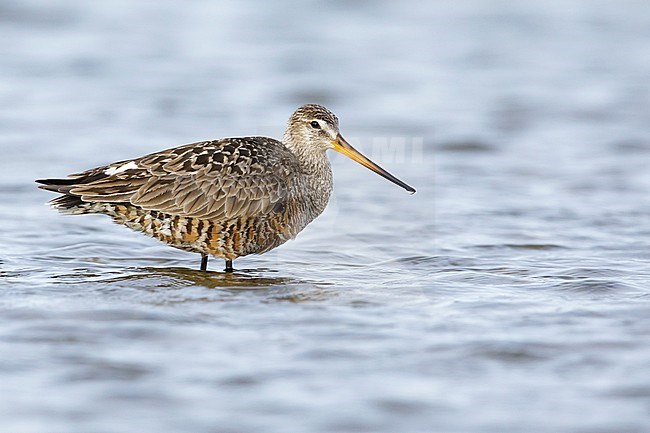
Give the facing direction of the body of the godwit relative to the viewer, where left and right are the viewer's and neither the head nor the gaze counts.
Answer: facing to the right of the viewer
